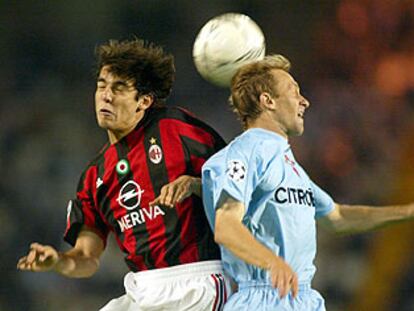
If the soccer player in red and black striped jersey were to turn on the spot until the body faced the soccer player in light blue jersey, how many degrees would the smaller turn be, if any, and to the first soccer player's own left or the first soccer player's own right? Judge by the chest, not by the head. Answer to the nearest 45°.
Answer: approximately 90° to the first soccer player's own left

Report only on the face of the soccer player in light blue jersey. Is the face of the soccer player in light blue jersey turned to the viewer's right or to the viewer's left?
to the viewer's right

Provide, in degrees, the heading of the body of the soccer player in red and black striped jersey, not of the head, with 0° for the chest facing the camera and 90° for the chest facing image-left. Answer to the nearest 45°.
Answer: approximately 45°

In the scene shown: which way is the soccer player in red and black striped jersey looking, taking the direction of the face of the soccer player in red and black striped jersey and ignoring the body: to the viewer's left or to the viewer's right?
to the viewer's left
